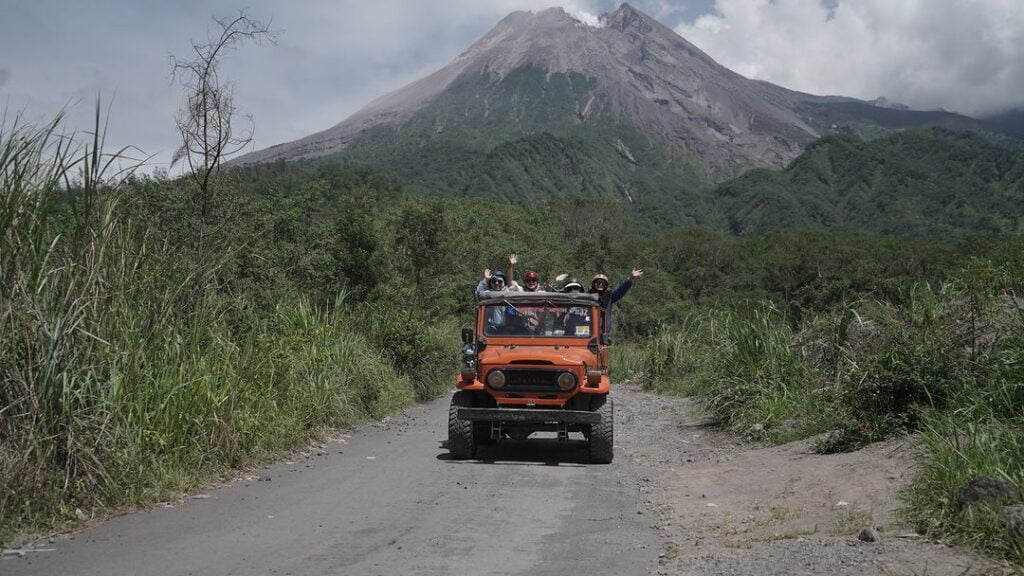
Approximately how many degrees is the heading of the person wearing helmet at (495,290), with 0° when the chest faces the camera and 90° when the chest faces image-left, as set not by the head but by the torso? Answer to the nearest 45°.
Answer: approximately 0°

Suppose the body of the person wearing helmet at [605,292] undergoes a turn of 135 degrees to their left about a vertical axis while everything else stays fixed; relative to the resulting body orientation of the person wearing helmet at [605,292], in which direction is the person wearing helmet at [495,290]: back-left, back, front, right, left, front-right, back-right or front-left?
back-left
